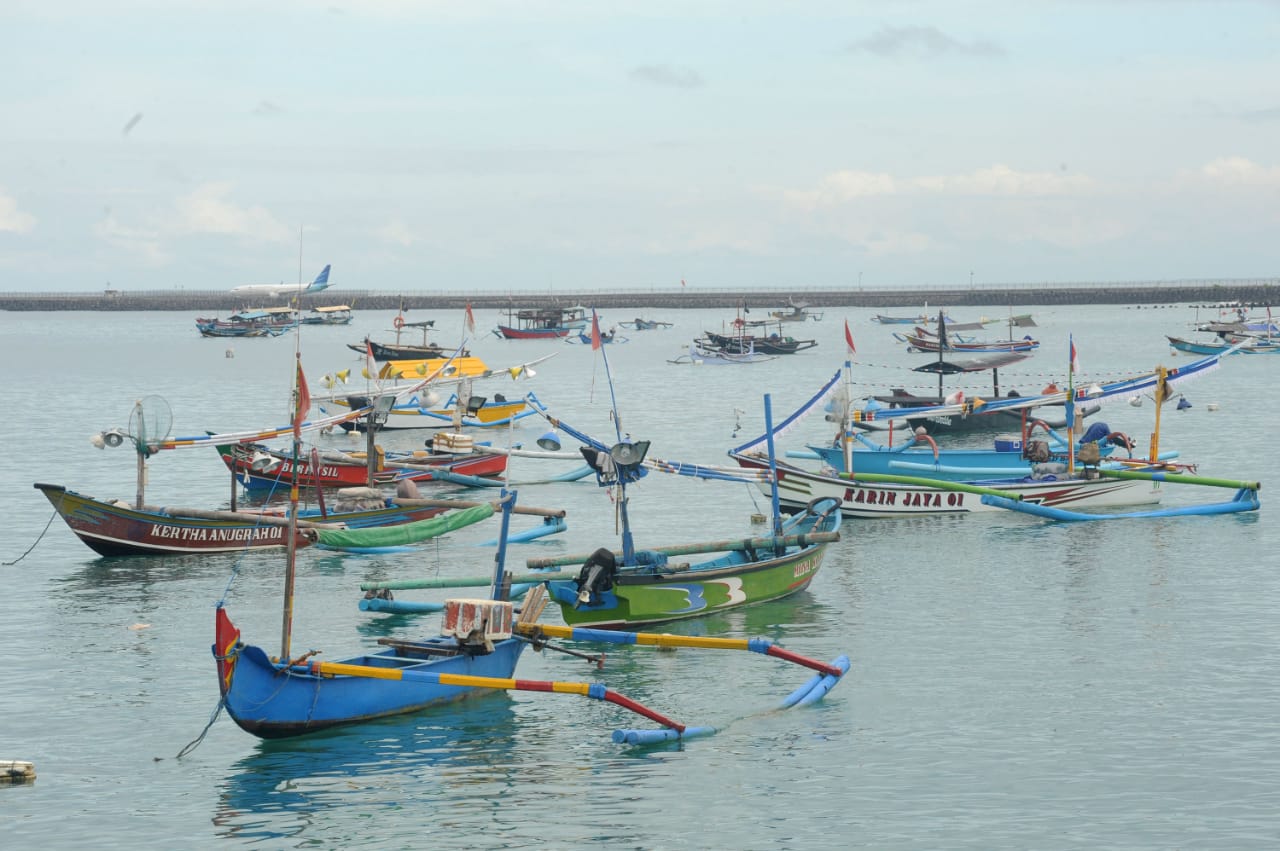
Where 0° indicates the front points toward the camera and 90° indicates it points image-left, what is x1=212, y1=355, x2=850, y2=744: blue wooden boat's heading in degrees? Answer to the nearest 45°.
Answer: approximately 45°

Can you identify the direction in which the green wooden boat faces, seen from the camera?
facing away from the viewer and to the right of the viewer

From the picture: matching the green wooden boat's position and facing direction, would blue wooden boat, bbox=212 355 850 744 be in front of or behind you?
behind

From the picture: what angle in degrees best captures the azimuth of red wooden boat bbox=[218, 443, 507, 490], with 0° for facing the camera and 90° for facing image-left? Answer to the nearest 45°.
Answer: approximately 90°

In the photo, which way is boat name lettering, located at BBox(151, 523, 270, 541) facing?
toward the camera

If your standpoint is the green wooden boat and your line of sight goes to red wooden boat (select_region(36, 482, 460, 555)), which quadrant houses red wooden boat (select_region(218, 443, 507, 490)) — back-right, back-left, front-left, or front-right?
front-right

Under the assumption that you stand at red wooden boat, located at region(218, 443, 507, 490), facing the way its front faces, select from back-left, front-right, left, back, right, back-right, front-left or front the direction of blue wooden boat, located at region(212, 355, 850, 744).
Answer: left

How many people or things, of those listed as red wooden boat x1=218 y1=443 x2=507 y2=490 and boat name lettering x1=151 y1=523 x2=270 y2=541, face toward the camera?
1

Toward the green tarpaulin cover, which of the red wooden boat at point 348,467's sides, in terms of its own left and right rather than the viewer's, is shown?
left

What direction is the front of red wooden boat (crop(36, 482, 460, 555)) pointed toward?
to the viewer's left

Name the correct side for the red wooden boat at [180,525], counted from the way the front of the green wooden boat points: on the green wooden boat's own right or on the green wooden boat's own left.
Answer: on the green wooden boat's own left
